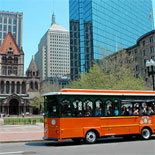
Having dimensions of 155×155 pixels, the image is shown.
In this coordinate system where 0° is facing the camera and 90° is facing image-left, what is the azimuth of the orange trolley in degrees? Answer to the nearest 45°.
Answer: approximately 45°
